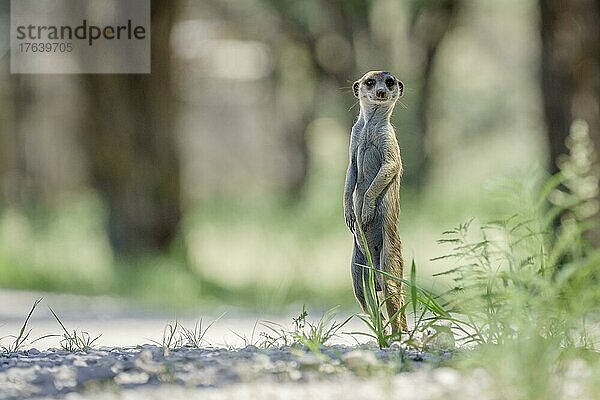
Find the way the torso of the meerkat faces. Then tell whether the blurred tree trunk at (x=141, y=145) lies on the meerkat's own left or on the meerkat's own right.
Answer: on the meerkat's own right

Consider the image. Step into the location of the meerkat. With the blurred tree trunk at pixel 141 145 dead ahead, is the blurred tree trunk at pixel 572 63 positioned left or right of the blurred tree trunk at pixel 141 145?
right

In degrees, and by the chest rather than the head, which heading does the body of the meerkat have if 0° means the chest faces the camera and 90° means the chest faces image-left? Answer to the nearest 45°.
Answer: approximately 45°

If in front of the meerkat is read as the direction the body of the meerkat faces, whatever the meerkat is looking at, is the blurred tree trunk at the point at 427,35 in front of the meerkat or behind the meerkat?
behind

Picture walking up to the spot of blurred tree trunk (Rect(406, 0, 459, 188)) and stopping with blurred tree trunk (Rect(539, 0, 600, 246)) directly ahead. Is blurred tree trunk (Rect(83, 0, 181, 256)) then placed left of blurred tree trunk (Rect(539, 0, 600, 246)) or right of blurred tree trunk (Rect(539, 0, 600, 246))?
right

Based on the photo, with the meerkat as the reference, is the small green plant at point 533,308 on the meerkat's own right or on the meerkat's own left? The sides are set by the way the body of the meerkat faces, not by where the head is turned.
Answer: on the meerkat's own left
